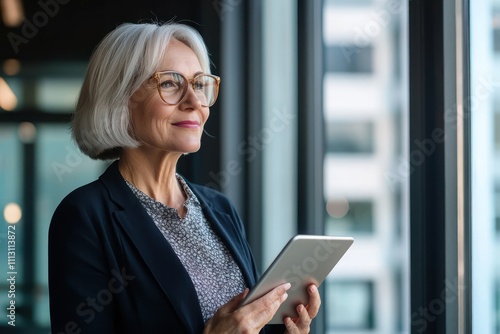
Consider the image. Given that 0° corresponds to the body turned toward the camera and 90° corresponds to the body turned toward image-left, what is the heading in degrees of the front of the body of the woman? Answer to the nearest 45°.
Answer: approximately 315°
